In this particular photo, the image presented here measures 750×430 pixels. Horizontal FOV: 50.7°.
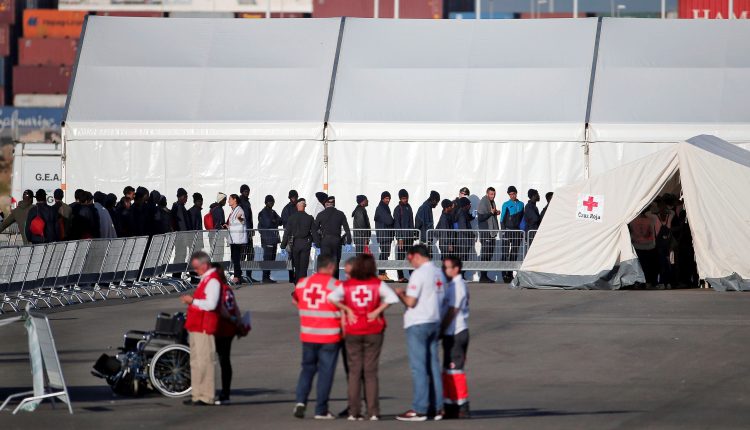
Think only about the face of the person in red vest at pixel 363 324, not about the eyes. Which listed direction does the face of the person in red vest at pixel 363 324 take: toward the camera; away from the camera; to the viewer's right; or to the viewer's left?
away from the camera

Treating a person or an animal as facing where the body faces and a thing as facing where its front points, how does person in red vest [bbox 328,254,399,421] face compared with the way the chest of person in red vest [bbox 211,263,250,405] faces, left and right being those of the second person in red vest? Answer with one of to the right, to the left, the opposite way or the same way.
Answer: to the right

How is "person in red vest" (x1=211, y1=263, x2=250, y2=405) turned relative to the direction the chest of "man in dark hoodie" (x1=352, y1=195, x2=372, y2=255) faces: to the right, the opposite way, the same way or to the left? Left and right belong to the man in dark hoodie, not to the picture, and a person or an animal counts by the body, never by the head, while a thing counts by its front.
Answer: the opposite way

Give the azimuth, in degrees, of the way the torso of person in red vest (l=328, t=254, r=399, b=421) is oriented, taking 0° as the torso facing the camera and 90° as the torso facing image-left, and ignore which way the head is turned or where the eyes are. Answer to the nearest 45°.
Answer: approximately 180°

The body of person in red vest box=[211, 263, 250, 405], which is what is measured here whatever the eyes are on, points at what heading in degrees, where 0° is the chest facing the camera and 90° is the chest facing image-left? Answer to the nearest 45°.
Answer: approximately 90°
